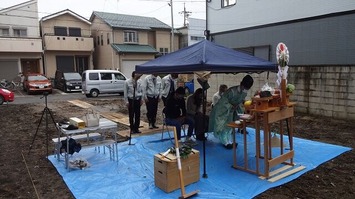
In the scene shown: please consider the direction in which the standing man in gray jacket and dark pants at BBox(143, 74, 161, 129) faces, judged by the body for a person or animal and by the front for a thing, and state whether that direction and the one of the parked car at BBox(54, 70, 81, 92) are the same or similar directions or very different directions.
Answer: same or similar directions

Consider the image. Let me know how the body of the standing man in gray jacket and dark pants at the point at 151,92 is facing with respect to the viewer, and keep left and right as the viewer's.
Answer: facing the viewer and to the right of the viewer

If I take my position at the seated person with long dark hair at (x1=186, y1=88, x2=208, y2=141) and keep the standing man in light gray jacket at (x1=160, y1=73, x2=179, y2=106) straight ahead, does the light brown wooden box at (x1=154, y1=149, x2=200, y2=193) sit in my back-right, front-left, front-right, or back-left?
back-left

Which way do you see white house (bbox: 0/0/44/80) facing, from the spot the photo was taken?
facing the viewer

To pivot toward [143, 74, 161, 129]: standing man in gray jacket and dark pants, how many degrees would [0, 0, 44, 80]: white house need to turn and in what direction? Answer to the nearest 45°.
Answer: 0° — it already faces them

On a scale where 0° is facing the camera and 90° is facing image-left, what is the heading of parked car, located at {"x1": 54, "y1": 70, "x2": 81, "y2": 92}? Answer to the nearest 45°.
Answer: approximately 315°

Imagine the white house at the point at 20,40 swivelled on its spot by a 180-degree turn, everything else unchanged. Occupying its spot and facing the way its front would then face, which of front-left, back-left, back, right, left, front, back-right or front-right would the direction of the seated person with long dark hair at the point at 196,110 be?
back

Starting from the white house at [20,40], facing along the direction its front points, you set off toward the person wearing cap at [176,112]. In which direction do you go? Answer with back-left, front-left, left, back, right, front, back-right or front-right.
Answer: front
